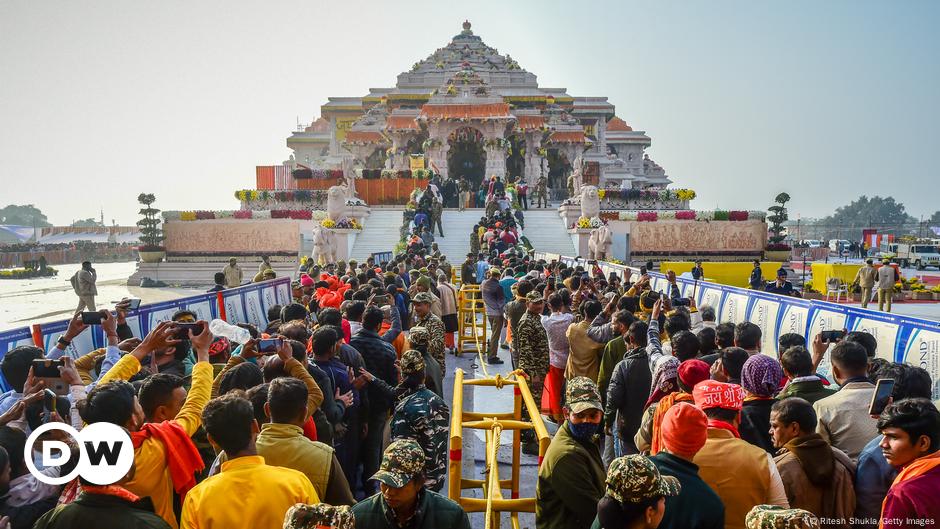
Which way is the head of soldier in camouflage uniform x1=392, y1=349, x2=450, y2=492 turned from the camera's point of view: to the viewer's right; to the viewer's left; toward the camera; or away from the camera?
away from the camera

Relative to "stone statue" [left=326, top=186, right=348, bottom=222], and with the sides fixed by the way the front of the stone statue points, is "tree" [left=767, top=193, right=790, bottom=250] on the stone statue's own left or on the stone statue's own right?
on the stone statue's own left

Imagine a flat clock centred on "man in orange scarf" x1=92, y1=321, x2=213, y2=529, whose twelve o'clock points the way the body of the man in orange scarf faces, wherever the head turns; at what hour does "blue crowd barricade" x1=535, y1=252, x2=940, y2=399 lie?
The blue crowd barricade is roughly at 1 o'clock from the man in orange scarf.

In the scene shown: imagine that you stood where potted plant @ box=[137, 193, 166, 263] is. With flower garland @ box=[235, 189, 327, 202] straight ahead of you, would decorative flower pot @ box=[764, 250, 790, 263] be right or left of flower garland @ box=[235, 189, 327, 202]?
right

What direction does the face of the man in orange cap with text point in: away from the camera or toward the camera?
away from the camera

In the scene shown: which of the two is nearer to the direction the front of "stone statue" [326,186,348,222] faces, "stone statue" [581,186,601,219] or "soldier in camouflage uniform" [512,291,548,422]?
the soldier in camouflage uniform

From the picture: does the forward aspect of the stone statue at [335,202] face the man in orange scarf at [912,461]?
yes

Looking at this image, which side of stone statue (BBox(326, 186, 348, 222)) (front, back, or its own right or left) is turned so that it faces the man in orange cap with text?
front

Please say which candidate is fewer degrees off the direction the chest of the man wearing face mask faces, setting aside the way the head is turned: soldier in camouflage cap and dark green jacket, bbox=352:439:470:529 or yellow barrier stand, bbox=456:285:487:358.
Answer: the soldier in camouflage cap and dark green jacket

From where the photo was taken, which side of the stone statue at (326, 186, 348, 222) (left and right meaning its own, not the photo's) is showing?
front
